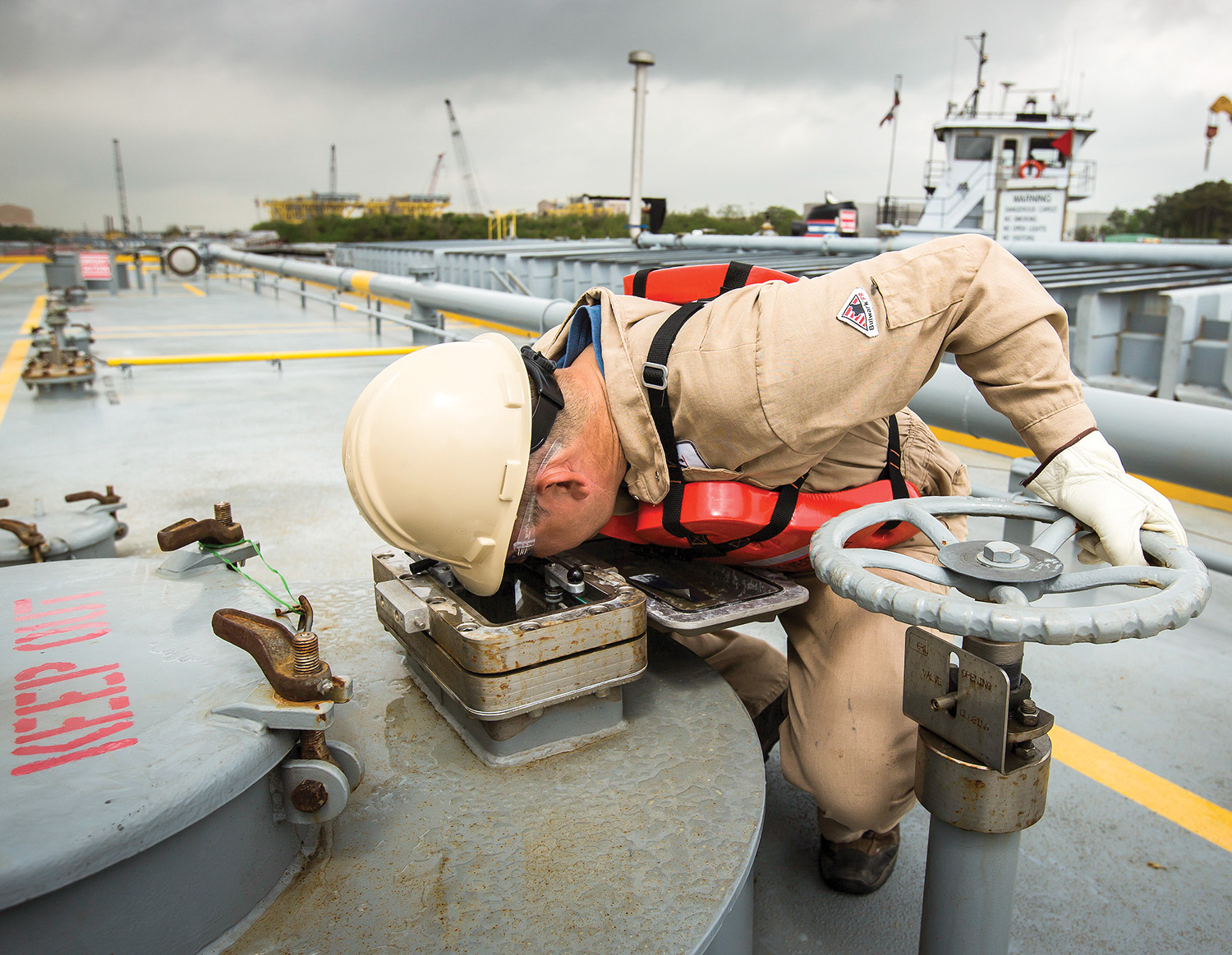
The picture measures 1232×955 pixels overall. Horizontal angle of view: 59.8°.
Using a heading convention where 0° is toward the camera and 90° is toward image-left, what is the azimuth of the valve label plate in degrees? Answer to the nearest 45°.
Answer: approximately 45°

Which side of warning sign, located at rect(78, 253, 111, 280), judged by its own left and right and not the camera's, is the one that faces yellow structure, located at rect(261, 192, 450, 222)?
back

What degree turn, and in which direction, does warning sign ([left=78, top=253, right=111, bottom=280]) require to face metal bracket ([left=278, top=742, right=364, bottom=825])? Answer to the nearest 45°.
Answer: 0° — it already faces it

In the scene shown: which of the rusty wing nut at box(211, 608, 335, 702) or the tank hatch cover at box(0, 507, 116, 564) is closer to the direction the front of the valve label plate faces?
the rusty wing nut

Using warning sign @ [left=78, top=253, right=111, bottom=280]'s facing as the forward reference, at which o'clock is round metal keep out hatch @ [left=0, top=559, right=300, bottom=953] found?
The round metal keep out hatch is roughly at 12 o'clock from the warning sign.

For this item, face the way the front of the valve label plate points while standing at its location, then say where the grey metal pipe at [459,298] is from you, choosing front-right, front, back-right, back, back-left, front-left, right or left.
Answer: right

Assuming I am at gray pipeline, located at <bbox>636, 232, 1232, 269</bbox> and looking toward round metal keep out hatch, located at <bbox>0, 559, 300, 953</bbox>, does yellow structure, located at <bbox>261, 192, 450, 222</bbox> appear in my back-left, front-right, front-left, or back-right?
back-right

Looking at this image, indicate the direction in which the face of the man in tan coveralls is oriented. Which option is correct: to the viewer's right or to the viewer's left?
to the viewer's left

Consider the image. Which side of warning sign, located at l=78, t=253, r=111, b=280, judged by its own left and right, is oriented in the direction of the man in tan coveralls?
front

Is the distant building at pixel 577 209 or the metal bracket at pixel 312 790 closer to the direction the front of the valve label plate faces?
the metal bracket

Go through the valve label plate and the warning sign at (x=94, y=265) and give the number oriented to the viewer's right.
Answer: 0

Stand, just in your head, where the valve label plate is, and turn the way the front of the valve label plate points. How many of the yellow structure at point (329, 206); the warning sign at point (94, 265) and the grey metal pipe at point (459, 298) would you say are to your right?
3

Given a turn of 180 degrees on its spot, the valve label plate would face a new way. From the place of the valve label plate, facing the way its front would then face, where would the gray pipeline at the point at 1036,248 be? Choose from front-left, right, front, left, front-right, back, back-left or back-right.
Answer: front-left
